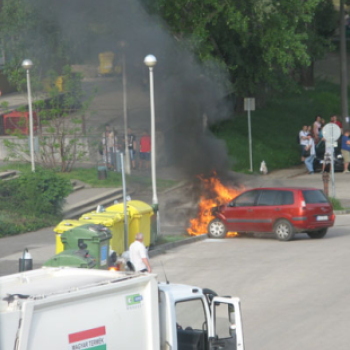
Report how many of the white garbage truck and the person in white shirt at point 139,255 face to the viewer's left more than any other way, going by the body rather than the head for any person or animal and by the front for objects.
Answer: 0

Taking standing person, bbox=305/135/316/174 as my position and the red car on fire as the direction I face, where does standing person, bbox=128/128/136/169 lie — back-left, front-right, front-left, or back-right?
front-right

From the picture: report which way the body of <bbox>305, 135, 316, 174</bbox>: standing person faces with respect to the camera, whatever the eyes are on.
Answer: to the viewer's left

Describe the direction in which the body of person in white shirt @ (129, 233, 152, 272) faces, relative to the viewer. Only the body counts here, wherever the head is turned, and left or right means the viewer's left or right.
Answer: facing away from the viewer and to the right of the viewer

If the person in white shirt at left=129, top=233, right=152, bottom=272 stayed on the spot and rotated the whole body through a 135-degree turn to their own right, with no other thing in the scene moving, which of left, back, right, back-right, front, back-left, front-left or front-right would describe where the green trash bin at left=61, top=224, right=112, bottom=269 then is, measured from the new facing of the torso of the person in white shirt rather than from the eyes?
back-right
